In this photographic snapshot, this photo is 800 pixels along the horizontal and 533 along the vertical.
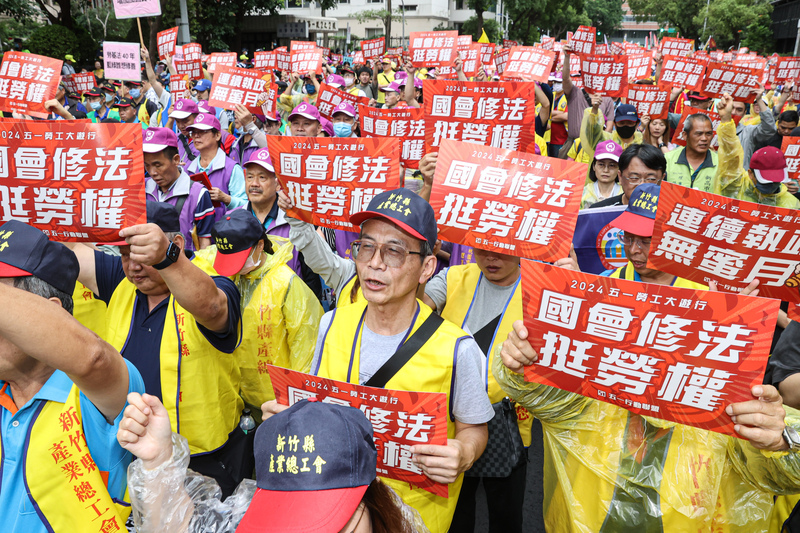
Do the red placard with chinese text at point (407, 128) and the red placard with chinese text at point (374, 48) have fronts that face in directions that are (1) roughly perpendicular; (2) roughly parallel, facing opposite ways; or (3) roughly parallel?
roughly parallel

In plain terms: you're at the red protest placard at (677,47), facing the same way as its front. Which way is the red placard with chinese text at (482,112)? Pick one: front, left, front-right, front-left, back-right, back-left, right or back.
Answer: front

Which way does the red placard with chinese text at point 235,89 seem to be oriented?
toward the camera

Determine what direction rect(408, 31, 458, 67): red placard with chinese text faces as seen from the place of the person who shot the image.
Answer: facing the viewer

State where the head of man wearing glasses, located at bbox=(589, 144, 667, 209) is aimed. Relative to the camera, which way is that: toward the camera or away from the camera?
toward the camera

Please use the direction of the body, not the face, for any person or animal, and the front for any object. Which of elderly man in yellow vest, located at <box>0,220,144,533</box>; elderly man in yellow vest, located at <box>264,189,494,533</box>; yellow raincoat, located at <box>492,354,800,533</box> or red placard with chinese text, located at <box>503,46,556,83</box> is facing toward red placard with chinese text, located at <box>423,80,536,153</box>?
red placard with chinese text, located at <box>503,46,556,83</box>

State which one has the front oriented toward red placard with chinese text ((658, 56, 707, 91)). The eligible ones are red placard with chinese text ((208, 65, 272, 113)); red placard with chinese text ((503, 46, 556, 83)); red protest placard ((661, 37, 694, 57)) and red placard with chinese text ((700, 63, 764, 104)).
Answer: the red protest placard

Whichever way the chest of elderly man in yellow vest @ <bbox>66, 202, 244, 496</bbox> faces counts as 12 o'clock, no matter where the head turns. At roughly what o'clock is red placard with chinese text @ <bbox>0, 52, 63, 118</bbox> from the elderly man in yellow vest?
The red placard with chinese text is roughly at 4 o'clock from the elderly man in yellow vest.

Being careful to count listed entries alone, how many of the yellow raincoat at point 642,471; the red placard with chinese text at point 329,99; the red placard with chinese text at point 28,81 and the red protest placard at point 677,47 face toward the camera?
4

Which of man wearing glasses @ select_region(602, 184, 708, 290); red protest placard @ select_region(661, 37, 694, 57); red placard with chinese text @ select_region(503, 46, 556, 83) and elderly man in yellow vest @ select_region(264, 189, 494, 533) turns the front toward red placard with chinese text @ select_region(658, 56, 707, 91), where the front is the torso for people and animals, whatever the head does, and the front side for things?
the red protest placard

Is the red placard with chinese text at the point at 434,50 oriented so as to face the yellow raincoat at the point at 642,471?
yes

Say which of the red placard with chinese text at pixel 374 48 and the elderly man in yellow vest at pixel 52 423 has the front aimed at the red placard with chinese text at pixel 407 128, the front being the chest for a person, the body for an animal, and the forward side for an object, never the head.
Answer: the red placard with chinese text at pixel 374 48

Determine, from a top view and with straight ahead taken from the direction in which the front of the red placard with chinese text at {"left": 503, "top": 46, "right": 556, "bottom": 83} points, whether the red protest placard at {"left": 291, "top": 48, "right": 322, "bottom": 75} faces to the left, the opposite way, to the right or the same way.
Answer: the same way

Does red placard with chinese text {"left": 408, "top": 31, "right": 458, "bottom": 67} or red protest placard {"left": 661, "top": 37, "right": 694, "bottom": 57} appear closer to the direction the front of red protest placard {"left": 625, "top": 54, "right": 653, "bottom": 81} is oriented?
the red placard with chinese text

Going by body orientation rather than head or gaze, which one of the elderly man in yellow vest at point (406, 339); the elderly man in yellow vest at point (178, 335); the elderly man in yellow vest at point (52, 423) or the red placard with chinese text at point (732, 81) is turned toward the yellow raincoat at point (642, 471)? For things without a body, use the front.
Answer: the red placard with chinese text

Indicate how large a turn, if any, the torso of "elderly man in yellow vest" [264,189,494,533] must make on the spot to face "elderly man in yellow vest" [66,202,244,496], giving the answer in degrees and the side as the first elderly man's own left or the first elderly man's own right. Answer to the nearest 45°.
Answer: approximately 90° to the first elderly man's own right

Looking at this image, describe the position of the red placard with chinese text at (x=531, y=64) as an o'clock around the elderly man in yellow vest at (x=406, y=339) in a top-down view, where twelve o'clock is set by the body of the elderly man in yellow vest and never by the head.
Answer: The red placard with chinese text is roughly at 5 o'clock from the elderly man in yellow vest.
